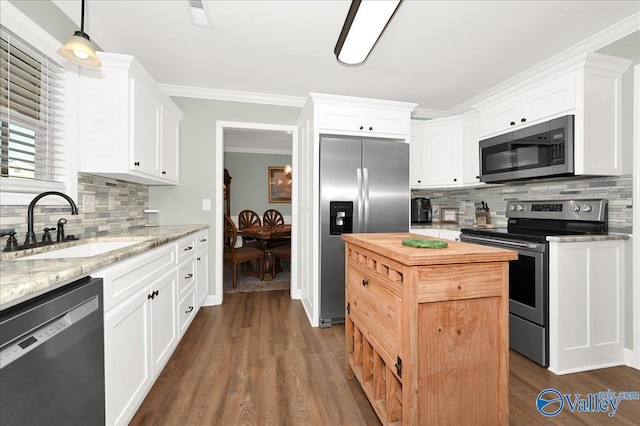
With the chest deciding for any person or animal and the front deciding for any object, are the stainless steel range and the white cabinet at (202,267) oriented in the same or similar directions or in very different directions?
very different directions

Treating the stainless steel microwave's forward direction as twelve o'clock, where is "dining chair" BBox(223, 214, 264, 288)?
The dining chair is roughly at 1 o'clock from the stainless steel microwave.

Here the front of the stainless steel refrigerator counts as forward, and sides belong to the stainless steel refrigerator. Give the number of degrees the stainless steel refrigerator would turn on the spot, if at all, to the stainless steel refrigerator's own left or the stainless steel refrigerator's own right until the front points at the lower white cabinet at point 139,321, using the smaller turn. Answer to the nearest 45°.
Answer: approximately 45° to the stainless steel refrigerator's own right

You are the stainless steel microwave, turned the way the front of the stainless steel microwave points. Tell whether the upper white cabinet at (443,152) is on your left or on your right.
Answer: on your right

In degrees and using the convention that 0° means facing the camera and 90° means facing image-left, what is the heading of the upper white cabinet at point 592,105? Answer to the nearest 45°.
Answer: approximately 45°

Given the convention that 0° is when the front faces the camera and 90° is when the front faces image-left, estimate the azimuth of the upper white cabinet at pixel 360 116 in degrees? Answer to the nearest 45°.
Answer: approximately 0°

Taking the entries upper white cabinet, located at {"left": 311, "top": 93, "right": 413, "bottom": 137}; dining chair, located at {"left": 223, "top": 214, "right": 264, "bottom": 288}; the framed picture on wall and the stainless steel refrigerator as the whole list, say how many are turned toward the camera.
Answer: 3

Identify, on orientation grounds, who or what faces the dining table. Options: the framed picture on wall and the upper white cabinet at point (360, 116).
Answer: the framed picture on wall

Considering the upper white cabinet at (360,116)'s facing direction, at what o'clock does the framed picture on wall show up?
The framed picture on wall is roughly at 5 o'clock from the upper white cabinet.

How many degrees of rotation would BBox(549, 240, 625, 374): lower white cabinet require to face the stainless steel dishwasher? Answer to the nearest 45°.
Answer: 0° — it already faces it

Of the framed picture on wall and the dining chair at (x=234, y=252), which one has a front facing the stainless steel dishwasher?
the framed picture on wall
